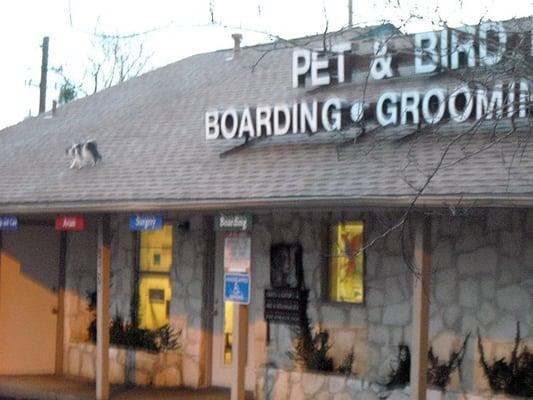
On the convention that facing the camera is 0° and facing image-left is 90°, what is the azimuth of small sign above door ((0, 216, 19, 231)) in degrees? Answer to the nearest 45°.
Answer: approximately 0°

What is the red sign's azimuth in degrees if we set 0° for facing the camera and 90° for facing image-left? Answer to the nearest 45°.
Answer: approximately 0°

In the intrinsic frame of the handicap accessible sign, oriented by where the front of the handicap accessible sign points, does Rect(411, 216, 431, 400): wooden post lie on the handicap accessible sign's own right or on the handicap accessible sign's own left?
on the handicap accessible sign's own left

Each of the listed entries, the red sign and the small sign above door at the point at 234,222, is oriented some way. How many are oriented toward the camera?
2

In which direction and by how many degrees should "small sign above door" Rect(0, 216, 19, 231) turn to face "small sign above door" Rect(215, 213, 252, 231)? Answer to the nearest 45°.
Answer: approximately 45° to its left

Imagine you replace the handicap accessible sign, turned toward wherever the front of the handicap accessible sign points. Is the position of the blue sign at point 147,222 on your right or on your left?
on your right

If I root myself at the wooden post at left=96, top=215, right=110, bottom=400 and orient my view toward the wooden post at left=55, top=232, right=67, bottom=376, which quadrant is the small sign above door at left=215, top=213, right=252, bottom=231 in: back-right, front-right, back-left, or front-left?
back-right
